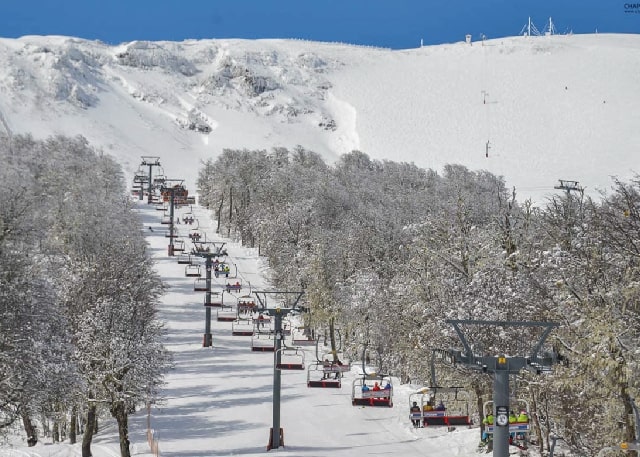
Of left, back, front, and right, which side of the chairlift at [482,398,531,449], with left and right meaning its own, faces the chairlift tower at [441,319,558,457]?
back
